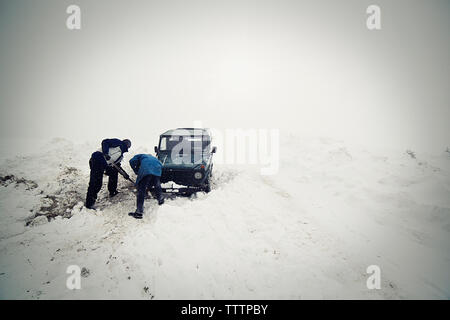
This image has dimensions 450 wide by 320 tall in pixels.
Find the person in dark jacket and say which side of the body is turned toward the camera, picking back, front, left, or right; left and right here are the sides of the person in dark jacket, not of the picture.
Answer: right

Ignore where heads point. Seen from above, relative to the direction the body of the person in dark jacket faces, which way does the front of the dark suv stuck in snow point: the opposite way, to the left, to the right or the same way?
to the right

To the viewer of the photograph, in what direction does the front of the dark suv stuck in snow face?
facing the viewer

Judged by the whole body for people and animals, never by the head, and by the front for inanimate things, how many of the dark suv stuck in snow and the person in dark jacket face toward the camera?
1

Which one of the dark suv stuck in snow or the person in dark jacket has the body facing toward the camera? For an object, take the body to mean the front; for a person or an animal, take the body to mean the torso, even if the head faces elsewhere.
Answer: the dark suv stuck in snow

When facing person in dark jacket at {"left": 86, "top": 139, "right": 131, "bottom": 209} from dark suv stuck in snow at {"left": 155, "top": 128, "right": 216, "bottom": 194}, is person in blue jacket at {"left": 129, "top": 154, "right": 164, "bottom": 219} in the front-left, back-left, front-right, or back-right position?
front-left

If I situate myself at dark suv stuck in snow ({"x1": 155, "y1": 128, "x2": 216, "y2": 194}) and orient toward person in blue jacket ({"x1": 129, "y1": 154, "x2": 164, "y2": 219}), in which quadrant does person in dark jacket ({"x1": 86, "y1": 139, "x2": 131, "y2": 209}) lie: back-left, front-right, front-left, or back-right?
front-right
